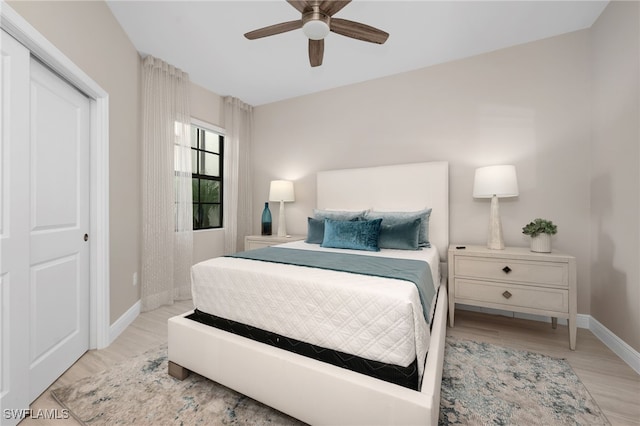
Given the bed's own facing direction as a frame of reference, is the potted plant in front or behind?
behind

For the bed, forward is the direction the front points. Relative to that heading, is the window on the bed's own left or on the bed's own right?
on the bed's own right

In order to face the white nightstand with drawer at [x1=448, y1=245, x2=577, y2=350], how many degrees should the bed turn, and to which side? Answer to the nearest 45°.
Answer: approximately 180°

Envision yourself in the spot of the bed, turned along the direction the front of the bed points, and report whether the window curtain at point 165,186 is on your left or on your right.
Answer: on your right

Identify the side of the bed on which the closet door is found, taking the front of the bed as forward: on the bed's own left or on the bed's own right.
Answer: on the bed's own right

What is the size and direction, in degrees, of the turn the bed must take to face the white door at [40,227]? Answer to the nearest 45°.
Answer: approximately 45° to its right

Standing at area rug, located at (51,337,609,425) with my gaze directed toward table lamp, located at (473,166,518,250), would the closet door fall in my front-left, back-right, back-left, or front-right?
back-left

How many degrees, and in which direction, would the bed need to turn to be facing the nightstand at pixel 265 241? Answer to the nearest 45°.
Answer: approximately 135° to its right

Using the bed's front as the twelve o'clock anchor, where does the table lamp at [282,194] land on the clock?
The table lamp is roughly at 4 o'clock from the bed.

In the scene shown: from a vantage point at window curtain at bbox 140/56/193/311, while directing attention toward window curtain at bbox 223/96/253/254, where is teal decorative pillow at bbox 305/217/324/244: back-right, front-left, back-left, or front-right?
front-right

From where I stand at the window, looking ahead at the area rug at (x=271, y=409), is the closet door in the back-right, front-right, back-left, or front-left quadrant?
front-right

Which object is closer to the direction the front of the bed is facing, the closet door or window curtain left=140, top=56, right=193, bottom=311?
the closet door

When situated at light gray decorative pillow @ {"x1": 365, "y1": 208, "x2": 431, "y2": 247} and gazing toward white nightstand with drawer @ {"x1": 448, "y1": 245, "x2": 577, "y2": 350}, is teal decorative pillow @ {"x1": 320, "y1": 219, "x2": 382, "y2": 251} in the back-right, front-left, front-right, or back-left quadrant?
back-right

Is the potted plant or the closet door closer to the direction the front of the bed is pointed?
the closet door

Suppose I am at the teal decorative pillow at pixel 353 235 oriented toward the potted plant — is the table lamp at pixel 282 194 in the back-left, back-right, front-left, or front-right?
back-left

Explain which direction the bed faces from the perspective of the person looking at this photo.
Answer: facing the viewer and to the left of the viewer
